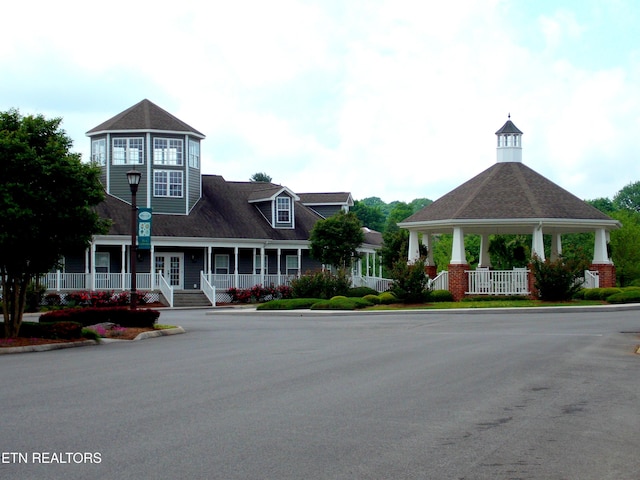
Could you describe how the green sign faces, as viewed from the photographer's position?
facing the viewer

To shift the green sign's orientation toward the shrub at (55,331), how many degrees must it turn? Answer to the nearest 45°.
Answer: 0° — it already faces it

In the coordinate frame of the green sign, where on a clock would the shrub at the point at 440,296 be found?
The shrub is roughly at 8 o'clock from the green sign.

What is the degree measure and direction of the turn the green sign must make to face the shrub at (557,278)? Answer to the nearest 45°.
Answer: approximately 90° to its left

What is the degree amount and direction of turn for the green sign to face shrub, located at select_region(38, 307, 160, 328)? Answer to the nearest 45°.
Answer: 0° — it already faces it

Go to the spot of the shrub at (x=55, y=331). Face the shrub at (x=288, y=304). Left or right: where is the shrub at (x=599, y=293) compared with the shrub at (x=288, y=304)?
right

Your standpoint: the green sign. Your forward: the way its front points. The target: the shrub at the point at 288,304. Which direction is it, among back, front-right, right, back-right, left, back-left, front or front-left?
back-left

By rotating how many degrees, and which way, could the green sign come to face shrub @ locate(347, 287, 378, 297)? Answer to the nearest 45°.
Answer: approximately 135° to its left

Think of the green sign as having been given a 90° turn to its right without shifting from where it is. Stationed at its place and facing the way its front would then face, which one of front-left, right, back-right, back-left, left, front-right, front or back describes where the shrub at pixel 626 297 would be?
back

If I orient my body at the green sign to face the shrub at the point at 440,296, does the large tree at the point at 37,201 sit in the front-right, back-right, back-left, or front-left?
back-right

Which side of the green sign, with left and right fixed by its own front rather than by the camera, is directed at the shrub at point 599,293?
left
